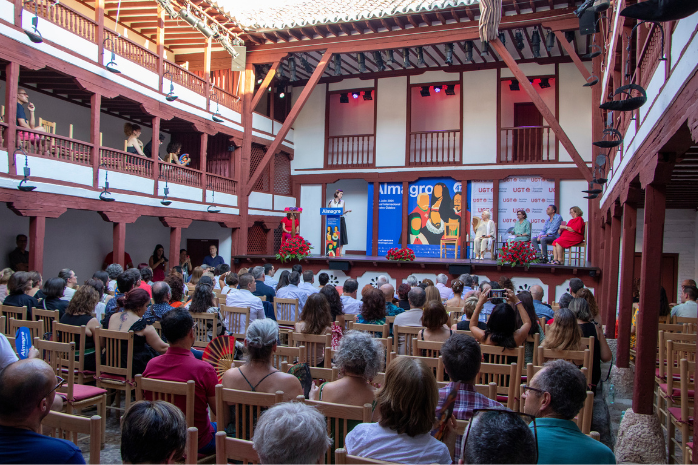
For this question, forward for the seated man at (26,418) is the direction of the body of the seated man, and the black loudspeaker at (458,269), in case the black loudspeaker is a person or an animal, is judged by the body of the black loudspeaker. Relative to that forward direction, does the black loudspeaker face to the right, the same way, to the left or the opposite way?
the opposite way

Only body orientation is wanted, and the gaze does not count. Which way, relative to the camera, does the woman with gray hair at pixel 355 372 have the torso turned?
away from the camera

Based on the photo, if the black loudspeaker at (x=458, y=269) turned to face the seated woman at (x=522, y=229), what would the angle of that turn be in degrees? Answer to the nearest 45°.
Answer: approximately 135° to its left

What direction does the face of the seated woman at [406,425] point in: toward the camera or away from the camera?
away from the camera

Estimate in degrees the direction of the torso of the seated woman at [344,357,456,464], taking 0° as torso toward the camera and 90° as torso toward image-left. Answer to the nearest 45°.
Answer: approximately 180°

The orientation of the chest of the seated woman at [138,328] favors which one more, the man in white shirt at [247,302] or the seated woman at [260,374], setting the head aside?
the man in white shirt

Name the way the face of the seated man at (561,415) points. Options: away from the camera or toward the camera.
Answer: away from the camera

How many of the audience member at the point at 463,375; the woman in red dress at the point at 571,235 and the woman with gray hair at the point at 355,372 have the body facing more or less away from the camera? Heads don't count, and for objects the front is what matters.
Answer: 2

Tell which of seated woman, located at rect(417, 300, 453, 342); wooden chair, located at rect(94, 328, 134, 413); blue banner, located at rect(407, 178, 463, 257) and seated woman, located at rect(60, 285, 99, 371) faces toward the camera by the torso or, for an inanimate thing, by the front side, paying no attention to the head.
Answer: the blue banner

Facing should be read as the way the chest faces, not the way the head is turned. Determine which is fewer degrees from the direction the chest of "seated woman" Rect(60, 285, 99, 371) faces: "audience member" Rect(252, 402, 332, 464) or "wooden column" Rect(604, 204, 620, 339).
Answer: the wooden column

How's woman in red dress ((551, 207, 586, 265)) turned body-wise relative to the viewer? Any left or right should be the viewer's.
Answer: facing to the left of the viewer

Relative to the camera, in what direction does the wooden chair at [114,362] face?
facing away from the viewer and to the right of the viewer
